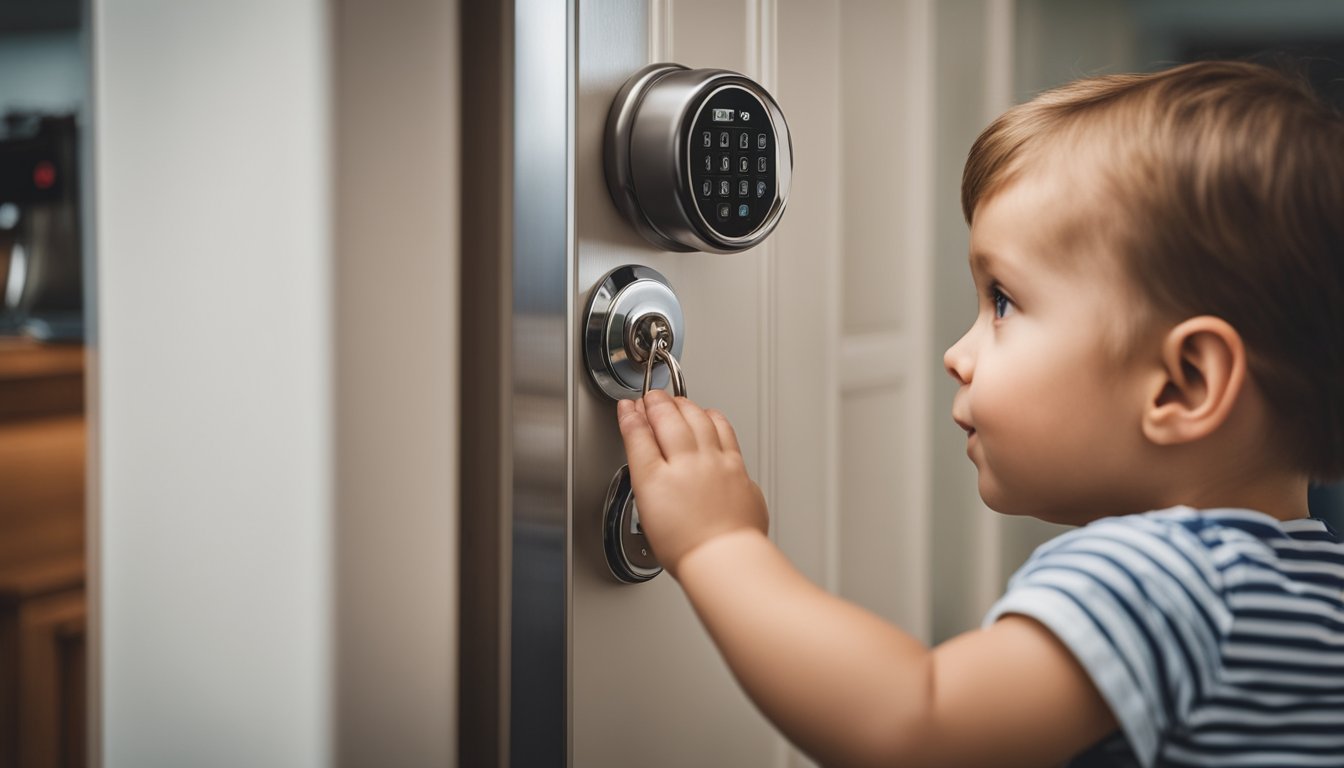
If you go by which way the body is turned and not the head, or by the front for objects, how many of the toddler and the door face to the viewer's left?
1

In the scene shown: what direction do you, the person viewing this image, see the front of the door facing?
facing the viewer and to the right of the viewer

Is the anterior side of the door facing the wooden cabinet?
no

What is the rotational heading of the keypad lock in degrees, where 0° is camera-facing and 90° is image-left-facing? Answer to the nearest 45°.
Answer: approximately 315°

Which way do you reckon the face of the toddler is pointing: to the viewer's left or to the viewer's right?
to the viewer's left

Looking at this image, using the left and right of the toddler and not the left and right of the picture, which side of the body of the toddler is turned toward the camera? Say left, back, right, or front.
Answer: left

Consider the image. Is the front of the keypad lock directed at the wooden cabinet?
no
